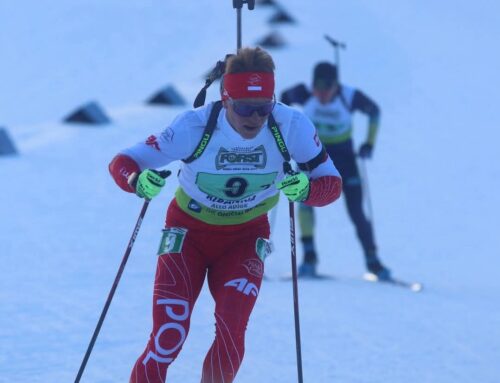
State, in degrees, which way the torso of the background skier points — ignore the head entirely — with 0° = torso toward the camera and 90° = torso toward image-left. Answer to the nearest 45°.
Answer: approximately 0°

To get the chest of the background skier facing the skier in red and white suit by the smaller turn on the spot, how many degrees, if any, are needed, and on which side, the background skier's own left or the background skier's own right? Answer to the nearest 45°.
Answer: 0° — they already face them
